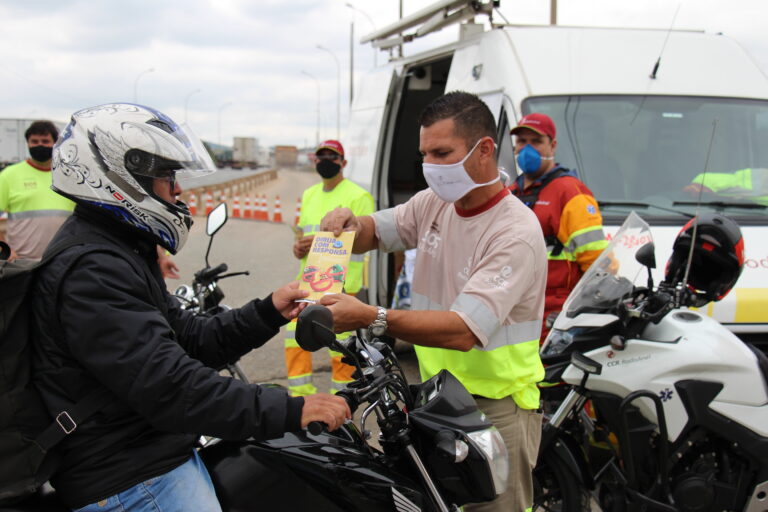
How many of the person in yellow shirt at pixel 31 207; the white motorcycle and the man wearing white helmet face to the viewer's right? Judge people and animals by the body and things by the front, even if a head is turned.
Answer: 1

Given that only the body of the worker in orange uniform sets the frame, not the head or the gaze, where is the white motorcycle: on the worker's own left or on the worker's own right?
on the worker's own left

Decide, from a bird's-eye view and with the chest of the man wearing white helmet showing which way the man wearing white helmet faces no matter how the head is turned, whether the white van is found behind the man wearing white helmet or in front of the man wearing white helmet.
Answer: in front

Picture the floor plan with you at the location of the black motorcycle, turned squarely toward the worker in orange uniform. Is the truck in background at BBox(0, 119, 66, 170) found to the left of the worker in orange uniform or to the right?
left

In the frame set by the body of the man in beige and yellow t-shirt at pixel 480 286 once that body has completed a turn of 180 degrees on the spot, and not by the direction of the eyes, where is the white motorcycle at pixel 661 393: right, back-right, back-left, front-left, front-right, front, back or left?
front

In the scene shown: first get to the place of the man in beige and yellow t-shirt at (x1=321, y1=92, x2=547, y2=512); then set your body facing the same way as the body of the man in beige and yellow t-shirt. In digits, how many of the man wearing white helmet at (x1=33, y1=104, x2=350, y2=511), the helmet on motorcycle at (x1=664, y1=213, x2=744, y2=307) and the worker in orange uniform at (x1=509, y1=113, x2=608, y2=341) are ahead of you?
1

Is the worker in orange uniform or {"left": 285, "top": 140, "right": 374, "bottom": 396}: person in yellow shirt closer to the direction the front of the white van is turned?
the worker in orange uniform

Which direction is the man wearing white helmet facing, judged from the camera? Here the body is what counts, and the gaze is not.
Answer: to the viewer's right

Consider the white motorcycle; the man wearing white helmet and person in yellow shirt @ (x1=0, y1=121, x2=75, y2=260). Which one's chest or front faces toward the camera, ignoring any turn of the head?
the person in yellow shirt

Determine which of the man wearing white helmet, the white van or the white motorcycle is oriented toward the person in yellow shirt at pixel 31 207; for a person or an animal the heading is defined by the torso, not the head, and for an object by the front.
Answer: the white motorcycle

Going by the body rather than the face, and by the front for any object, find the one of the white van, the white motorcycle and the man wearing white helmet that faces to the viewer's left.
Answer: the white motorcycle

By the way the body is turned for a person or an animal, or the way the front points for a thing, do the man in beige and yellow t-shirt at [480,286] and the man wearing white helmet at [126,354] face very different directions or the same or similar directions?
very different directions

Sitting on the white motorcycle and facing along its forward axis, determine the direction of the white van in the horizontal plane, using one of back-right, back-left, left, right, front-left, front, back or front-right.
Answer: right
